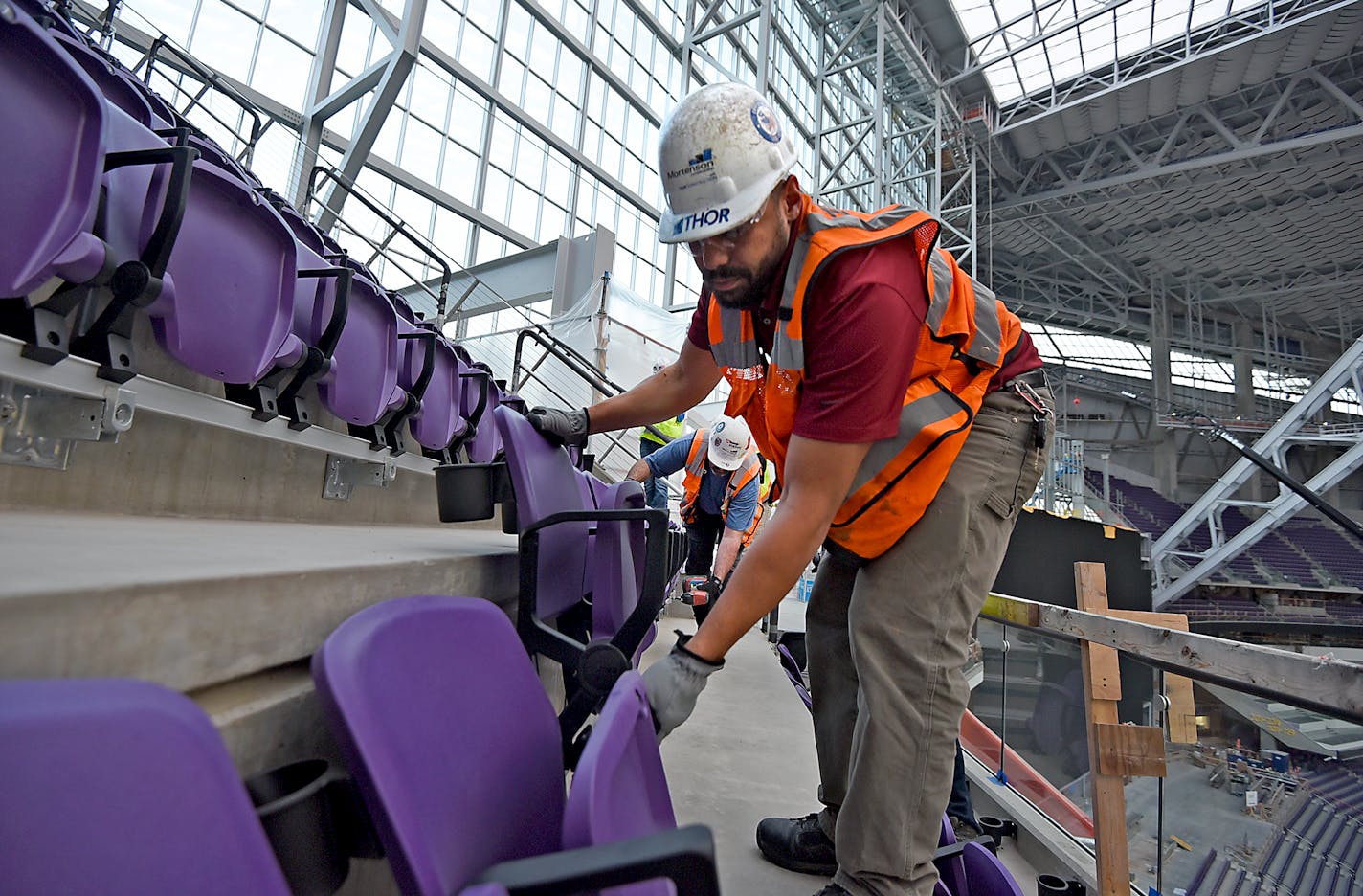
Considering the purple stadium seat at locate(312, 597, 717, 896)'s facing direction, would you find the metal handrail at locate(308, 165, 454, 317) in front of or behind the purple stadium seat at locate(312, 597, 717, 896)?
behind

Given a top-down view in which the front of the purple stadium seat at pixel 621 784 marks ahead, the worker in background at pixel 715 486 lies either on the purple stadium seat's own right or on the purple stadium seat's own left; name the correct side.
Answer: on the purple stadium seat's own left

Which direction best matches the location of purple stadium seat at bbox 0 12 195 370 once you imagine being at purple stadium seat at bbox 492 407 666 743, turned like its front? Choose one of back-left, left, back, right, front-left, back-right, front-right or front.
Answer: back-right

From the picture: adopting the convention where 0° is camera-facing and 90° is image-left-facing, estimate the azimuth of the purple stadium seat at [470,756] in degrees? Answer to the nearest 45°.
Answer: approximately 315°

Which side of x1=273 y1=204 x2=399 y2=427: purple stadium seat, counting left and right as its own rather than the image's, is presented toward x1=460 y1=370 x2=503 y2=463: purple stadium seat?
left

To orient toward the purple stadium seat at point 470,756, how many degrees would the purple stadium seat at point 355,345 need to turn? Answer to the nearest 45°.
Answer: approximately 45° to its right

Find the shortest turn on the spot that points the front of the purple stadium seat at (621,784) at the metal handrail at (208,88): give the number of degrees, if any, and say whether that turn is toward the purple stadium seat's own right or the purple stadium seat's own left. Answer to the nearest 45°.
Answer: approximately 180°

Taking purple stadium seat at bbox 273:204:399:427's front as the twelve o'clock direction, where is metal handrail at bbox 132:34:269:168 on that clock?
The metal handrail is roughly at 7 o'clock from the purple stadium seat.
